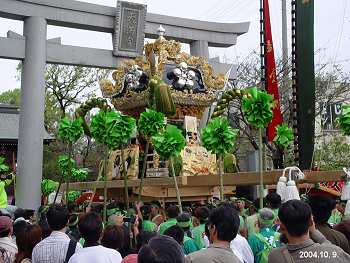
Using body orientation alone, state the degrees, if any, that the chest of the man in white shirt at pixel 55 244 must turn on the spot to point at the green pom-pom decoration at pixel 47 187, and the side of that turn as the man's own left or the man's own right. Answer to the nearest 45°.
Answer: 0° — they already face it

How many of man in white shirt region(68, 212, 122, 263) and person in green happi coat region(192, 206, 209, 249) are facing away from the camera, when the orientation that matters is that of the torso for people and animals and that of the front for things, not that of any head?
2

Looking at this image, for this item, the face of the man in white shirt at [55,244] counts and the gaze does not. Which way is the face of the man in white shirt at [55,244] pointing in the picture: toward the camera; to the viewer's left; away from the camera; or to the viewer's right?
away from the camera

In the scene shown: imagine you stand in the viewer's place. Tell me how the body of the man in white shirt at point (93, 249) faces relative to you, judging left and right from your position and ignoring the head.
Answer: facing away from the viewer

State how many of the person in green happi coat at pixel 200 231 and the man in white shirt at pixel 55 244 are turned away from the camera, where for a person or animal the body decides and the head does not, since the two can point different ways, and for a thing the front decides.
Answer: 2

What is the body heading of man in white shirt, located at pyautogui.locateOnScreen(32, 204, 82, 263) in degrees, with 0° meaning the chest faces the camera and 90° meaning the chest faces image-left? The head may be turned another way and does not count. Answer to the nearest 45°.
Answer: approximately 180°

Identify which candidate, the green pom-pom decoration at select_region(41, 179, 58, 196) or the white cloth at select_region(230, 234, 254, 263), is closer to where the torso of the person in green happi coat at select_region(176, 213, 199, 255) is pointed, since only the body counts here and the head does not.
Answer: the green pom-pom decoration

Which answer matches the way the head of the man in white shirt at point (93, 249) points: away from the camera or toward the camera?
away from the camera

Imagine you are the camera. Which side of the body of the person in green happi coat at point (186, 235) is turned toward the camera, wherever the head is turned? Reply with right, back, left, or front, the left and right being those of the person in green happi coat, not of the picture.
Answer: back

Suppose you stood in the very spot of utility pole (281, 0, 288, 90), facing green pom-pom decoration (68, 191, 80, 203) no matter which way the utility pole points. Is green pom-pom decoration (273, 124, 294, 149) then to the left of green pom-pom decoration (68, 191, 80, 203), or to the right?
left

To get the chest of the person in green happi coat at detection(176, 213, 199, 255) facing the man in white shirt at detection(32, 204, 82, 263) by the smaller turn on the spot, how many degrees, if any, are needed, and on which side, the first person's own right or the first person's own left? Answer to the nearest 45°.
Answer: approximately 135° to the first person's own left

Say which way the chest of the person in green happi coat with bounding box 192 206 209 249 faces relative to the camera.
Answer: away from the camera
